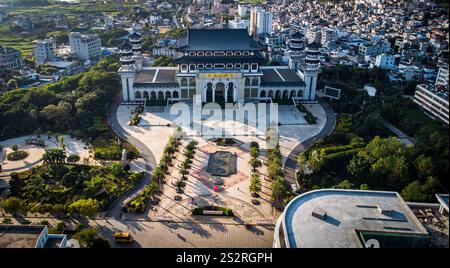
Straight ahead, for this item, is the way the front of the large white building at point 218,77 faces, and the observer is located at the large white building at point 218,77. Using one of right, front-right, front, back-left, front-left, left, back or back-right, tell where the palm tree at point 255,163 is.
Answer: front

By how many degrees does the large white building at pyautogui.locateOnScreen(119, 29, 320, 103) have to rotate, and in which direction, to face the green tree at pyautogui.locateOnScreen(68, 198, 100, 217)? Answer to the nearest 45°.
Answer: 0° — it already faces it

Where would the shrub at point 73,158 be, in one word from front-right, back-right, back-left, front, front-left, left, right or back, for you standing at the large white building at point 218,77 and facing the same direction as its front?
front-right

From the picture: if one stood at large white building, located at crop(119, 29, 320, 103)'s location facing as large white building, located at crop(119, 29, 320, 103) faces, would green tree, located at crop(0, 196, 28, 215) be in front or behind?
in front

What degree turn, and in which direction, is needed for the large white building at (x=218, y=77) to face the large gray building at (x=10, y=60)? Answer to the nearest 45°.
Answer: approximately 90° to its right

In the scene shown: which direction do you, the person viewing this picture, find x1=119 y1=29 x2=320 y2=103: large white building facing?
facing the viewer

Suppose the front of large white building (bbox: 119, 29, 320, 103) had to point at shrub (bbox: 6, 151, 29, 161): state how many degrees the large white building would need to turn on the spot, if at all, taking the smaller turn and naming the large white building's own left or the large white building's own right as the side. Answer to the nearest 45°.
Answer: approximately 45° to the large white building's own right

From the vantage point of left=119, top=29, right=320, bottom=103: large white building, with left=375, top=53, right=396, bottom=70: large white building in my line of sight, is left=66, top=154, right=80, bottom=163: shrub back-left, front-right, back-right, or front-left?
back-right

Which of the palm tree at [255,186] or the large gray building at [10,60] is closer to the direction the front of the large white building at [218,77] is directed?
the palm tree

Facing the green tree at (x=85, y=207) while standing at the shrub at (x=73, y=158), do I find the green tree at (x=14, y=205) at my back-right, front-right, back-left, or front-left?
front-right

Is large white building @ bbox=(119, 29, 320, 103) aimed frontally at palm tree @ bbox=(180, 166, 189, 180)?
yes

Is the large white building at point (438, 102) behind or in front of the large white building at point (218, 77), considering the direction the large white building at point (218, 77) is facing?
in front

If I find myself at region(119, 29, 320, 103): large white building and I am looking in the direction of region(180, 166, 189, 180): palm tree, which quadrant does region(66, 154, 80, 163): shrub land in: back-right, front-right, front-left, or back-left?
front-right

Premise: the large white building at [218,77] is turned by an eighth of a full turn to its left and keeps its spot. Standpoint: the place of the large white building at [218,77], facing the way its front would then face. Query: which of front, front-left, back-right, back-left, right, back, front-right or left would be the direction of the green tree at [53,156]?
right

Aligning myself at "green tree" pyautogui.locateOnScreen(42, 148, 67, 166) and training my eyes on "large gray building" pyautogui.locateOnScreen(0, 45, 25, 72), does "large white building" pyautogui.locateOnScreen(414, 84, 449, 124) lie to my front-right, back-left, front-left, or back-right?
back-right

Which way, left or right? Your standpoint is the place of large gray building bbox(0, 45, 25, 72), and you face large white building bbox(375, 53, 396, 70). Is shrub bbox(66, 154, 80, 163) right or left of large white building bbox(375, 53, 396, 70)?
right

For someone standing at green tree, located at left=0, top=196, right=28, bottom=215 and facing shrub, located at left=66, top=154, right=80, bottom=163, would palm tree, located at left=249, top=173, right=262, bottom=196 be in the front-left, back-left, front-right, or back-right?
front-right
